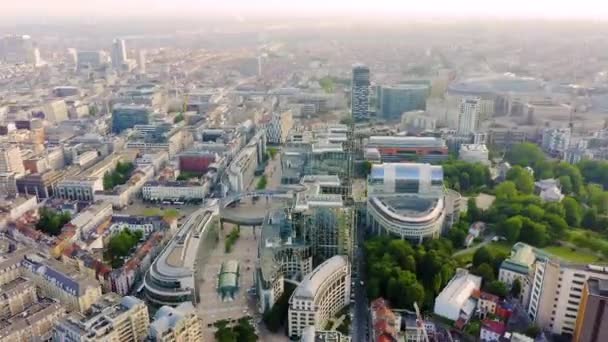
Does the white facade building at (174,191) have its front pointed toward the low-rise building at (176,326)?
yes

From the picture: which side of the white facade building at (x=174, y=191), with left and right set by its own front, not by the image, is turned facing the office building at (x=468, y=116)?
left

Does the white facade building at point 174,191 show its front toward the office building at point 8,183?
no

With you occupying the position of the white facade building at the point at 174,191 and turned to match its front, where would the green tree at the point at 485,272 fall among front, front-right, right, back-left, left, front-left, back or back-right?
front-left

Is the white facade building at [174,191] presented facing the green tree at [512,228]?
no

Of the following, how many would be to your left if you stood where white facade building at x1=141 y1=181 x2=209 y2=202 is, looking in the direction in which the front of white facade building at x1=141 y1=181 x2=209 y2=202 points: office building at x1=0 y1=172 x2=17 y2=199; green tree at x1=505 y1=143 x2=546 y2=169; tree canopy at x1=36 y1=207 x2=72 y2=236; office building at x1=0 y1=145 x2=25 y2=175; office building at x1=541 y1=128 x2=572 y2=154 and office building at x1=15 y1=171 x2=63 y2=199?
2

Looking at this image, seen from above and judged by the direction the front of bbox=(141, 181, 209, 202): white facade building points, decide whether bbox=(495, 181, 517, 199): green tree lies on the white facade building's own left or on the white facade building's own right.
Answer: on the white facade building's own left

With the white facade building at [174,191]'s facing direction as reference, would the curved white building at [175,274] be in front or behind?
in front

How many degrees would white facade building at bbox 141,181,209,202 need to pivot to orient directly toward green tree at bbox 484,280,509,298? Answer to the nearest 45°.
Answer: approximately 45° to its left

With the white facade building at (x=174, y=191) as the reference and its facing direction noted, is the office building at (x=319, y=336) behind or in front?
in front

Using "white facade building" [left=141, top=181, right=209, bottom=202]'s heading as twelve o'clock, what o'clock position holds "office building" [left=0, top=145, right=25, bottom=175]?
The office building is roughly at 4 o'clock from the white facade building.

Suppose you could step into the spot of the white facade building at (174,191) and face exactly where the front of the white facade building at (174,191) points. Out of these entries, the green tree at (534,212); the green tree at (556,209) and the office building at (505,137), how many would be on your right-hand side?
0

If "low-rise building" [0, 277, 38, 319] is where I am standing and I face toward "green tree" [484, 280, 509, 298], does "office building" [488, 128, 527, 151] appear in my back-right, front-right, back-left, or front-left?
front-left

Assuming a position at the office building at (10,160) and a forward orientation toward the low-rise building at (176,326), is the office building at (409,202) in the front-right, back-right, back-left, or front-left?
front-left

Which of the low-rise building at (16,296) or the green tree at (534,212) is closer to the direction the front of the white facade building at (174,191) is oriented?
the low-rise building

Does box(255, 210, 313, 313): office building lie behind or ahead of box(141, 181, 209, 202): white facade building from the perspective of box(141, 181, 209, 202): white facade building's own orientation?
ahead

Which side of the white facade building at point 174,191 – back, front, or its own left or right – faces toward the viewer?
front

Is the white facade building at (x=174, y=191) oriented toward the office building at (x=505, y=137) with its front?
no

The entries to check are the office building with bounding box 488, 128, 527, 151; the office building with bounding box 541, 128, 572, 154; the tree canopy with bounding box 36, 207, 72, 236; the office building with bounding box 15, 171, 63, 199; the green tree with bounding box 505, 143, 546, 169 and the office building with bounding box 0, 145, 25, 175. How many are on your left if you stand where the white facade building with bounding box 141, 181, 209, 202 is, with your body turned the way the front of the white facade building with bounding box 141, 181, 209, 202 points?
3

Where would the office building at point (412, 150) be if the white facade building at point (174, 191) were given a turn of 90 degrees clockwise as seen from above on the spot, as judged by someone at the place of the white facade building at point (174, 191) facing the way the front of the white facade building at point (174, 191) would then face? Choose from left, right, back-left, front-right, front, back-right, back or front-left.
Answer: back

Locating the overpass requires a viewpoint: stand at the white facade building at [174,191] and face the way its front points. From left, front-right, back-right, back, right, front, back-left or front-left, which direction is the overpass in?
front-left

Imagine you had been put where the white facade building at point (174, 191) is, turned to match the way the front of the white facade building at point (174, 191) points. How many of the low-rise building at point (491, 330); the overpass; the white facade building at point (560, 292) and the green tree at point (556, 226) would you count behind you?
0

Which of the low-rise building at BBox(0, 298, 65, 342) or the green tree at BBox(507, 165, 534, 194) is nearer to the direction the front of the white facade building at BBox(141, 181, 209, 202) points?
the low-rise building
